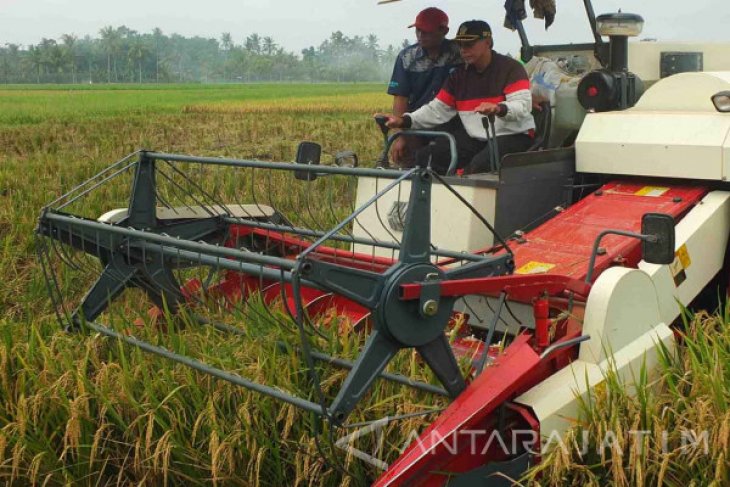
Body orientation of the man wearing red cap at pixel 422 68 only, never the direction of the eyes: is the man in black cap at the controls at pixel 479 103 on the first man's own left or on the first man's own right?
on the first man's own left

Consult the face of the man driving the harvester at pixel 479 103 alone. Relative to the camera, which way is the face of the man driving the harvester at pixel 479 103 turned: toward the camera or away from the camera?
toward the camera

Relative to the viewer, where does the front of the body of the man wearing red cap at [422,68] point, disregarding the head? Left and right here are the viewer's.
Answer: facing the viewer and to the left of the viewer
